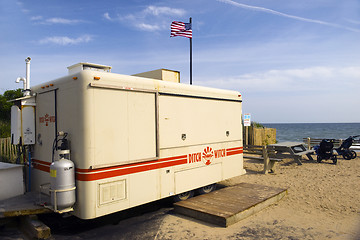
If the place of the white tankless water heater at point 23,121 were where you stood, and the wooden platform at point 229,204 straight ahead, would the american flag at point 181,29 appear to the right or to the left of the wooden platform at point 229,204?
left

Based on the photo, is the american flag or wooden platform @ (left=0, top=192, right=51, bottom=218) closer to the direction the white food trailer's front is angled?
the wooden platform

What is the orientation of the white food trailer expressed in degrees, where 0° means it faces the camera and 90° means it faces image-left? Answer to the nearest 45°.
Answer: approximately 45°

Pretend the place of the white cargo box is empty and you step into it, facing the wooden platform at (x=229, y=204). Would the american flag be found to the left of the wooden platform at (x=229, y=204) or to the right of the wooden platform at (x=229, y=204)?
left

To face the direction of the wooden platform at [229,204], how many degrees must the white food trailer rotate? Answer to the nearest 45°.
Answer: approximately 135° to its left

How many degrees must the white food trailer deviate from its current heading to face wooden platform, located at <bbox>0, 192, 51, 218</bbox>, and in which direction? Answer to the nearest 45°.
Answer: approximately 45° to its right
